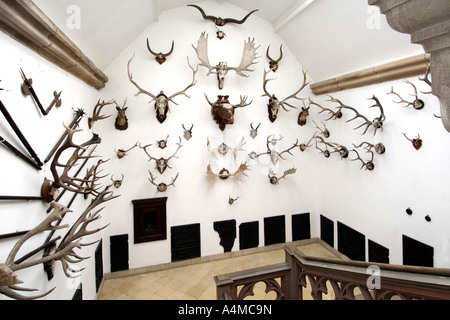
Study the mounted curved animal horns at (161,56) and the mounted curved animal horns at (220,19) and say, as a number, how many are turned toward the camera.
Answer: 2

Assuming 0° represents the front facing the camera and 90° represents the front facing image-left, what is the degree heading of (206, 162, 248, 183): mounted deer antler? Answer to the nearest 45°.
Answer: approximately 0°

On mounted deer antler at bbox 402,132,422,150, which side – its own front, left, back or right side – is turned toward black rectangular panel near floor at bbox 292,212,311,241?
right

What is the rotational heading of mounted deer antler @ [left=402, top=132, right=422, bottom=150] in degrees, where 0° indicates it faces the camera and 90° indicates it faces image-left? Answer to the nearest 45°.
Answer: approximately 45°

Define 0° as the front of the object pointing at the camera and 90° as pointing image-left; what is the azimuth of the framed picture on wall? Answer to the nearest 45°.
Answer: approximately 0°

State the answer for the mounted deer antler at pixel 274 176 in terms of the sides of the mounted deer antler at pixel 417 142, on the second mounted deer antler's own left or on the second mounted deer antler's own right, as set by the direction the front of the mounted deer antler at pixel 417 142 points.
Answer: on the second mounted deer antler's own right

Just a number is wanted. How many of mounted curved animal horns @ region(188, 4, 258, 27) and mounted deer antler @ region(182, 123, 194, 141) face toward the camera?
2
